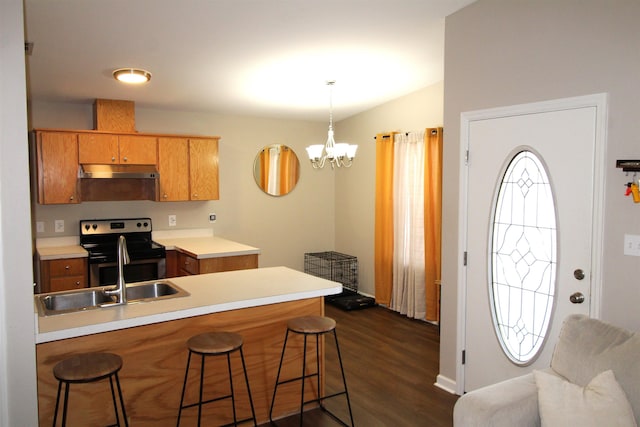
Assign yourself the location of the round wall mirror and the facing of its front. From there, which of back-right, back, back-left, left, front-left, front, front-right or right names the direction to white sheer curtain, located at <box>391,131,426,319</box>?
front-left

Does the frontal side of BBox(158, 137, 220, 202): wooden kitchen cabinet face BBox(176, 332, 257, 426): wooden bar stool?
yes

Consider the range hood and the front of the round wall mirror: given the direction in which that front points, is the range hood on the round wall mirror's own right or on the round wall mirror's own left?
on the round wall mirror's own right

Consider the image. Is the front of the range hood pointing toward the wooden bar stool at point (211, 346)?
yes

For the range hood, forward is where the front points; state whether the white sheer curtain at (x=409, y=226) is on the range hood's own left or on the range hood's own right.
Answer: on the range hood's own left

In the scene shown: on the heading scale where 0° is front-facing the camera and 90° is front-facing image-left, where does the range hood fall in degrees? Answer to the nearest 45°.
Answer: approximately 0°
